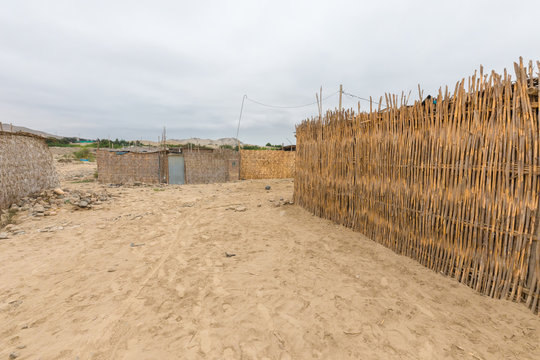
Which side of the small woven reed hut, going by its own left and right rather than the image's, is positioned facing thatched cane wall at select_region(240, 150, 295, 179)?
left

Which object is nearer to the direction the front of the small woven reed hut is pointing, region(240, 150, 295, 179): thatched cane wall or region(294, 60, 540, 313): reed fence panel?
the reed fence panel

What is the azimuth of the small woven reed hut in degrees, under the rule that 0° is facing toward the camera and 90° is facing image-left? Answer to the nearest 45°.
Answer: approximately 0°

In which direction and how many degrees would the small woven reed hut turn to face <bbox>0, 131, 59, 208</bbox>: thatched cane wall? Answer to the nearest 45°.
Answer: approximately 45° to its right

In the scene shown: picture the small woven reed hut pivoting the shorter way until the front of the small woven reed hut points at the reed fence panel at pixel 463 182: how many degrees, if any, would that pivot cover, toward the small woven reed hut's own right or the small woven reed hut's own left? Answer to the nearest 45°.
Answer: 0° — it already faces it
